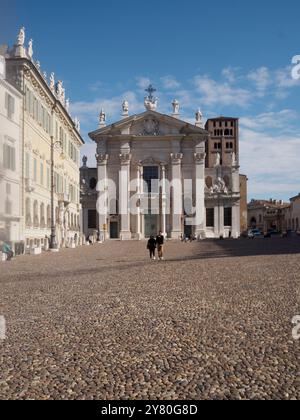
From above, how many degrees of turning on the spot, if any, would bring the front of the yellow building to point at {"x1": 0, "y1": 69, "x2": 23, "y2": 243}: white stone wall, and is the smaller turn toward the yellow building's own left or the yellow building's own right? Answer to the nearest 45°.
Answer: approximately 90° to the yellow building's own right

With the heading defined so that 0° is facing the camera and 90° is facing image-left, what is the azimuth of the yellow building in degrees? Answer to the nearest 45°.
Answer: approximately 270°
